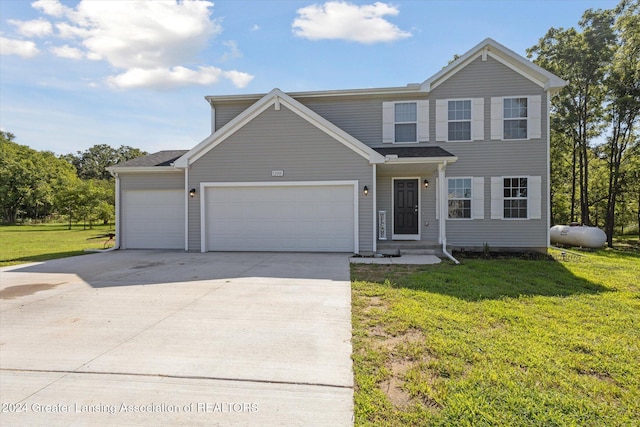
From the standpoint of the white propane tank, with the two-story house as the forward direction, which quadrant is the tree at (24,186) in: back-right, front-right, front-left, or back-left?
front-right

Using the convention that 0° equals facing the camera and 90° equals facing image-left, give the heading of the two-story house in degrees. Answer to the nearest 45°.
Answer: approximately 0°

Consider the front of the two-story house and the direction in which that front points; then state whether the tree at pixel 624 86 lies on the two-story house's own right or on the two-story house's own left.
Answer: on the two-story house's own left

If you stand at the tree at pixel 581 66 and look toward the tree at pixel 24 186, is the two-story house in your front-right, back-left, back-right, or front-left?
front-left

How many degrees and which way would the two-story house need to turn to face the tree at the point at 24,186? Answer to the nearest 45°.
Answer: approximately 135° to its right

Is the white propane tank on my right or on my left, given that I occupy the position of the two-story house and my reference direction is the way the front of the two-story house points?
on my left

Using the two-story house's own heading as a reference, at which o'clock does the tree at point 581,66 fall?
The tree is roughly at 8 o'clock from the two-story house.
